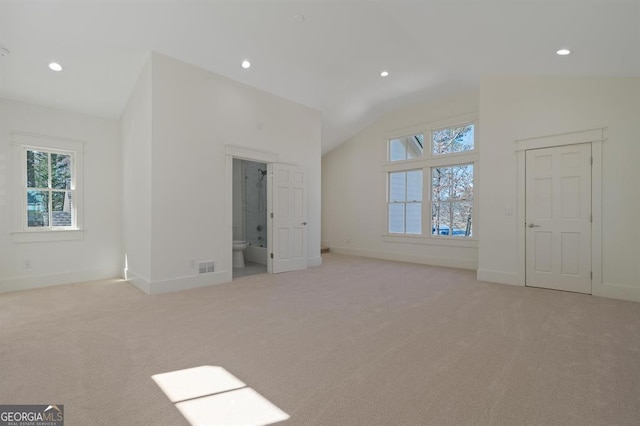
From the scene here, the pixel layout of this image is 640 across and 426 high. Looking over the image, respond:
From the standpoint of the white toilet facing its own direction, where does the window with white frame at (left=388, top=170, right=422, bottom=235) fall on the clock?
The window with white frame is roughly at 12 o'clock from the white toilet.

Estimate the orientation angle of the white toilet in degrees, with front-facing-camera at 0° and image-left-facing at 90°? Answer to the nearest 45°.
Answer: approximately 270°

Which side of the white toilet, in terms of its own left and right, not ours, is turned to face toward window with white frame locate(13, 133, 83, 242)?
back

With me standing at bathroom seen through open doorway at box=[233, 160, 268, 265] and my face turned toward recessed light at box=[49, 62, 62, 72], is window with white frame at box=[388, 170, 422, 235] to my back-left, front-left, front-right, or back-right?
back-left

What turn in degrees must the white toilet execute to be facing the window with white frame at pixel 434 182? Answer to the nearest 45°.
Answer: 0° — it already faces it
